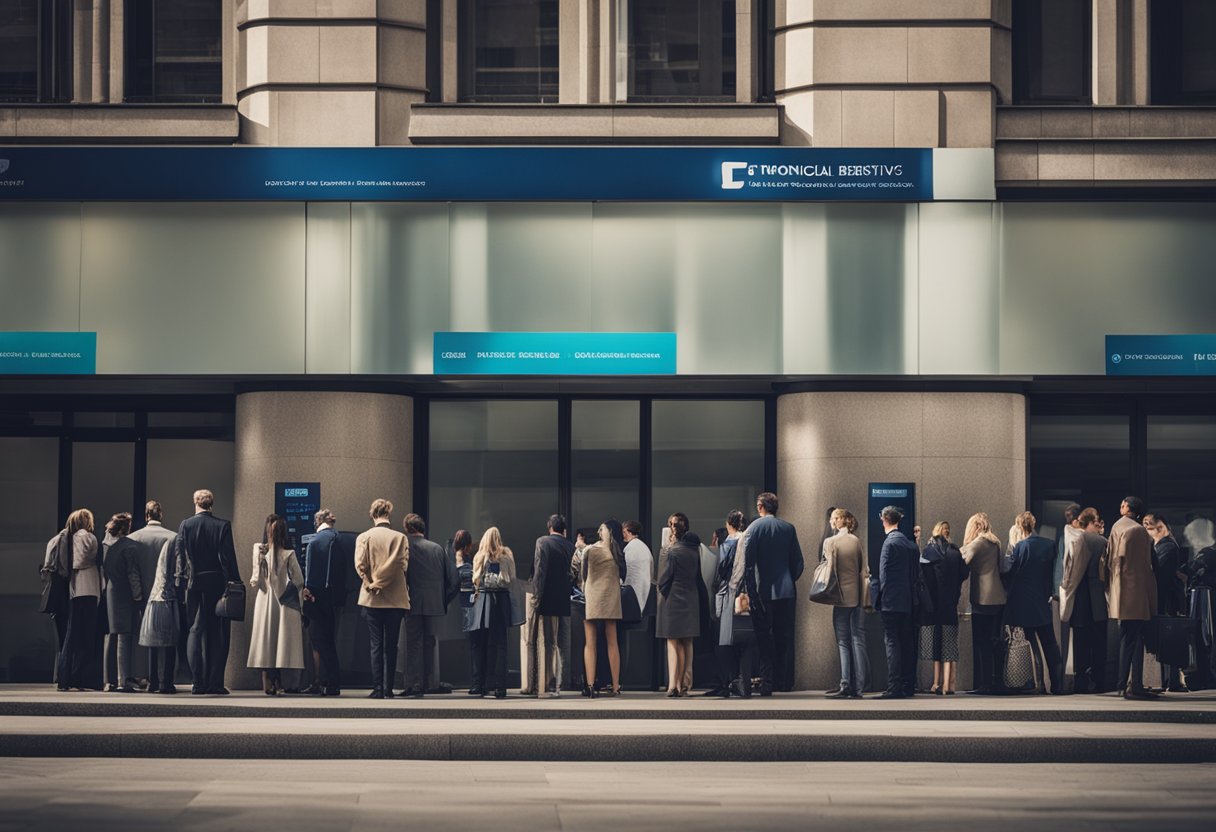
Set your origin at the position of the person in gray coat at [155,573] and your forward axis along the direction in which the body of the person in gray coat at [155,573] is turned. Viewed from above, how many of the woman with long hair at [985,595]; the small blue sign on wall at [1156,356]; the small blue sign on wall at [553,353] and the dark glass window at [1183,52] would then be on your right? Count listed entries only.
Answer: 4

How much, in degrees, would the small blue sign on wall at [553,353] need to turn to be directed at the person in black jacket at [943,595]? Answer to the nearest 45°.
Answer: approximately 90° to its left

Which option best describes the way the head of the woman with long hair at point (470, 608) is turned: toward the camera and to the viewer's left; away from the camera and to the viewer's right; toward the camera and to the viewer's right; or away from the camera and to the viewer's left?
away from the camera and to the viewer's left

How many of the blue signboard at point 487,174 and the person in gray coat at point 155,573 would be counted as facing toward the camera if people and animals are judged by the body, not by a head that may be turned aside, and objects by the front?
1

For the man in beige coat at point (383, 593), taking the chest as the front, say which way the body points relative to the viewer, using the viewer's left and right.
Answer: facing away from the viewer

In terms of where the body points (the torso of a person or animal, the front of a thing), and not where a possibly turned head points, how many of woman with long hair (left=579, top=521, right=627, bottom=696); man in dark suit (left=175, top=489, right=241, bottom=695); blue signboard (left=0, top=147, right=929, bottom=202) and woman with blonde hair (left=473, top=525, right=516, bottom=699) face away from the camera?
3

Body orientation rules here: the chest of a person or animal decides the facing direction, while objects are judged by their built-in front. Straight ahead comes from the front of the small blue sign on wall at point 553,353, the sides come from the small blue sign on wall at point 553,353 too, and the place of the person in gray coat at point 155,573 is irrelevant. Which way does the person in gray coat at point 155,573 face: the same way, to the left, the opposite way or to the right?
the opposite way

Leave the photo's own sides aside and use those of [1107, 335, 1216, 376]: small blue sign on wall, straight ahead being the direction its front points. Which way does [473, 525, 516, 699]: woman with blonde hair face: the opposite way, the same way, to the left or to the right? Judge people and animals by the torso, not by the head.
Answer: the opposite way

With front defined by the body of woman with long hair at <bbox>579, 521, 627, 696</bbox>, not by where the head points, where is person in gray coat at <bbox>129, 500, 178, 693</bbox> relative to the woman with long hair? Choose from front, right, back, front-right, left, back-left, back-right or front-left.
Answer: left

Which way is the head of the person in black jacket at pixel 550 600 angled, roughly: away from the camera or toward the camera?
away from the camera

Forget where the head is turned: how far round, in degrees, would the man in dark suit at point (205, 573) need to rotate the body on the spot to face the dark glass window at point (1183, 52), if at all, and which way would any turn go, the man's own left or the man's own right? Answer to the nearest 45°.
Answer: approximately 90° to the man's own right

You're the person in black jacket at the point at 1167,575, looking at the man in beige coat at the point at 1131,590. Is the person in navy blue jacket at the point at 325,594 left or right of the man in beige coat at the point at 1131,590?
right

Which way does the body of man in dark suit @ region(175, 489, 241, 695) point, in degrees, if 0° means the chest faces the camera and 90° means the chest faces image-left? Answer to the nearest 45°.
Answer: approximately 180°

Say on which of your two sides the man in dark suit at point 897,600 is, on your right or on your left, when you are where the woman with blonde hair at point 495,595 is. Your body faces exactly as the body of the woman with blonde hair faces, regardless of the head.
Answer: on your right

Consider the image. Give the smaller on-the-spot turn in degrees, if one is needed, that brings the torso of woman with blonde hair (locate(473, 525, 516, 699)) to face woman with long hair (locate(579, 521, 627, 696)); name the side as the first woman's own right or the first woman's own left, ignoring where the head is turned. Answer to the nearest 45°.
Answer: approximately 90° to the first woman's own right

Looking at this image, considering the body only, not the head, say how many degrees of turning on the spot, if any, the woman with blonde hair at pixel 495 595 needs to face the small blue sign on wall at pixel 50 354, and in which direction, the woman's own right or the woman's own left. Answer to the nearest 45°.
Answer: approximately 90° to the woman's own left

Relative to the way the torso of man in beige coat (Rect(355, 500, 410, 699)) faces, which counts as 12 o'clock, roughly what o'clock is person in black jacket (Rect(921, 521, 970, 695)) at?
The person in black jacket is roughly at 3 o'clock from the man in beige coat.

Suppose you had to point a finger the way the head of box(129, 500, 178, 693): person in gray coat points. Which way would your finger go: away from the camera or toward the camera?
away from the camera
